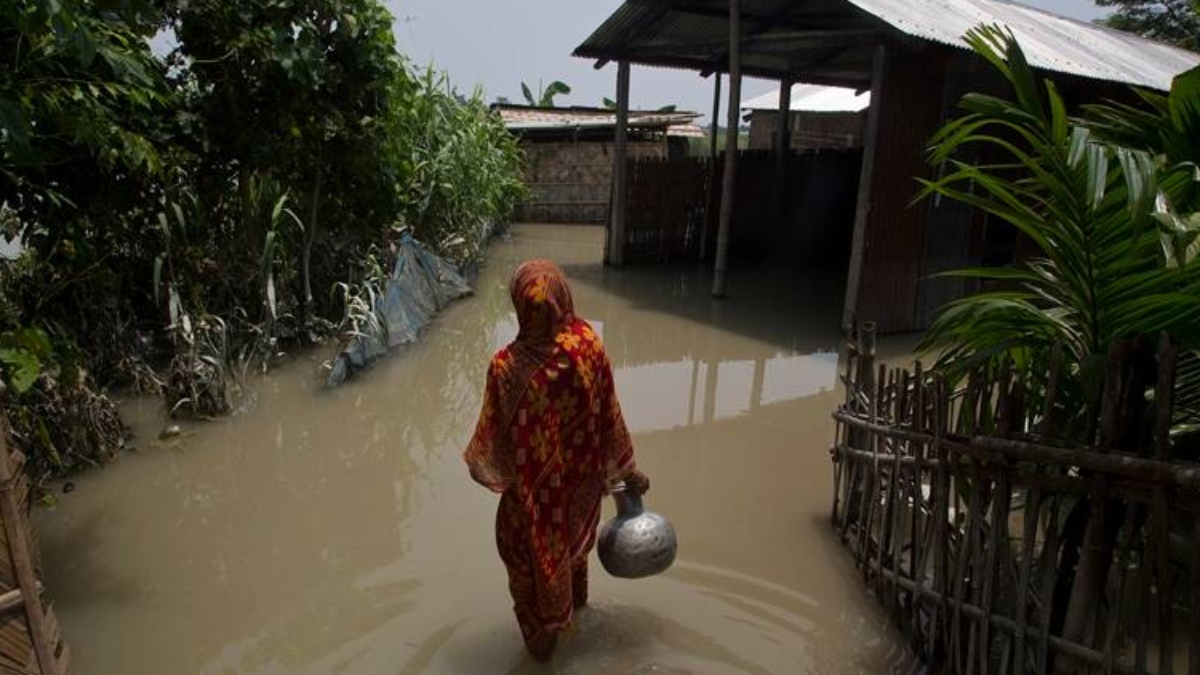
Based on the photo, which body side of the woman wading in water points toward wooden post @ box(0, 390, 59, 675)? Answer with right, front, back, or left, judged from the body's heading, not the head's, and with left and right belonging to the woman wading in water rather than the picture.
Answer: left

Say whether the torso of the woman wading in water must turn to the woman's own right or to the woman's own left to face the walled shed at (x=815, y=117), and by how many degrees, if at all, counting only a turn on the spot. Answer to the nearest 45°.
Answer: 0° — they already face it

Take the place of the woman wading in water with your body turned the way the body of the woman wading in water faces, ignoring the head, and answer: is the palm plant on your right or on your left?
on your right

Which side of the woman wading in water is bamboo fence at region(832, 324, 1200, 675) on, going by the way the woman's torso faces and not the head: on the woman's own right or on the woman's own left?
on the woman's own right

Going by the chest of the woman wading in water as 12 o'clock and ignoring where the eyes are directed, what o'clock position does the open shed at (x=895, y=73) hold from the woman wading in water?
The open shed is roughly at 1 o'clock from the woman wading in water.

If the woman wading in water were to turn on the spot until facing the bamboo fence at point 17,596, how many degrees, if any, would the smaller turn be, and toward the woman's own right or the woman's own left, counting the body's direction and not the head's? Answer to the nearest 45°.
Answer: approximately 90° to the woman's own left

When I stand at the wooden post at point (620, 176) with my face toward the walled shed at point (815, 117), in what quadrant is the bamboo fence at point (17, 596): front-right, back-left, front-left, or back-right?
back-right

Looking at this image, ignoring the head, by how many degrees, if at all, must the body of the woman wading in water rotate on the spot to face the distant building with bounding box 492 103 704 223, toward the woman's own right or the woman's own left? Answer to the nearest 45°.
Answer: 0° — they already face it

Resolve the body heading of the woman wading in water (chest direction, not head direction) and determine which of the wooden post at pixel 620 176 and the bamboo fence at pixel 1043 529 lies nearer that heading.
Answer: the wooden post

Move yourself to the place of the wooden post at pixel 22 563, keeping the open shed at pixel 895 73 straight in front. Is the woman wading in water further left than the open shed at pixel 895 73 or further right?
right

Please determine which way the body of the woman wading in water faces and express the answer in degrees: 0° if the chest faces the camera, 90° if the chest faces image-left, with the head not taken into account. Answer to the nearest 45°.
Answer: approximately 180°
